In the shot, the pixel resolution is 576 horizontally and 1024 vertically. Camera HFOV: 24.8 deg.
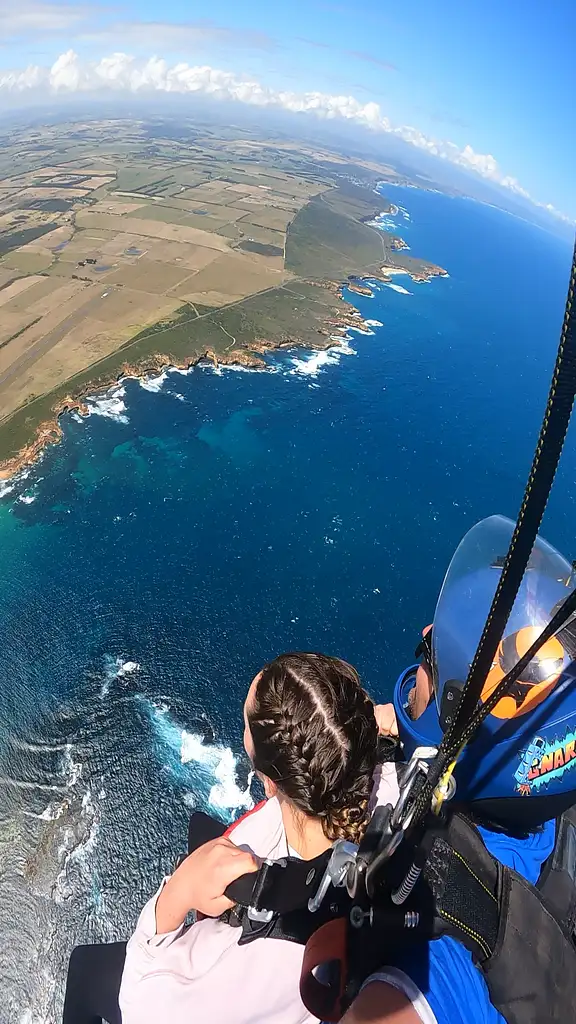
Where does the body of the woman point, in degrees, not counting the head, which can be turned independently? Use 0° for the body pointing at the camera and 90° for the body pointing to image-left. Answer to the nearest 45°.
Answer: approximately 135°
